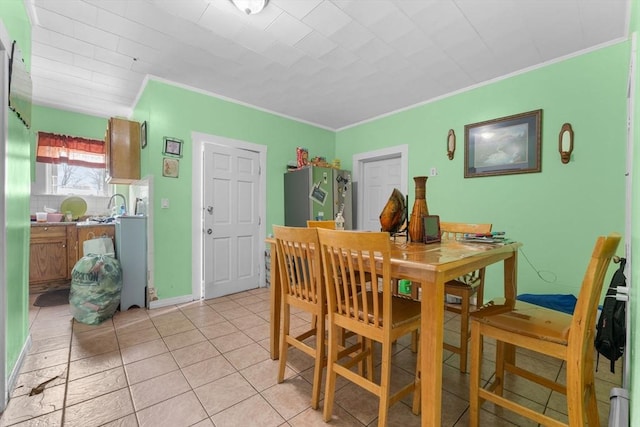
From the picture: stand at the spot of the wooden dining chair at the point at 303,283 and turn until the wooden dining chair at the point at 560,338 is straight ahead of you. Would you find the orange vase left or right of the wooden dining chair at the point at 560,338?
left

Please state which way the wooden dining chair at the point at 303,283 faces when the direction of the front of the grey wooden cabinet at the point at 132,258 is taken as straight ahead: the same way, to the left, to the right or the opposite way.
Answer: the opposite way

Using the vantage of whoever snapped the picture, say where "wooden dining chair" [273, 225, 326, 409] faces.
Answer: facing away from the viewer and to the right of the viewer

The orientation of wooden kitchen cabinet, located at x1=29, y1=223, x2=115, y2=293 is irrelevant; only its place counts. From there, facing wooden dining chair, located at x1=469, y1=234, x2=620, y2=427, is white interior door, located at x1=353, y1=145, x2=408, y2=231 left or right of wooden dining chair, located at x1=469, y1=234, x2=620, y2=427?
left

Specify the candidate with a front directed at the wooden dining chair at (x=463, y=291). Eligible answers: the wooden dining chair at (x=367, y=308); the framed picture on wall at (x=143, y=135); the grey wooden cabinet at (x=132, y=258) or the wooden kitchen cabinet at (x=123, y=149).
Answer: the wooden dining chair at (x=367, y=308)

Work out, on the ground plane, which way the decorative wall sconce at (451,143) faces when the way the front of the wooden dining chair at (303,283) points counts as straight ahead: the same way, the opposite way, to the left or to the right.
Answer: the opposite way

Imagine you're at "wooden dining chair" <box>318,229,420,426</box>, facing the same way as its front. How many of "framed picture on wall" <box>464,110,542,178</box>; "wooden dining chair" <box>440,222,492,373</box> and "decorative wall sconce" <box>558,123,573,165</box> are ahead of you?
3
